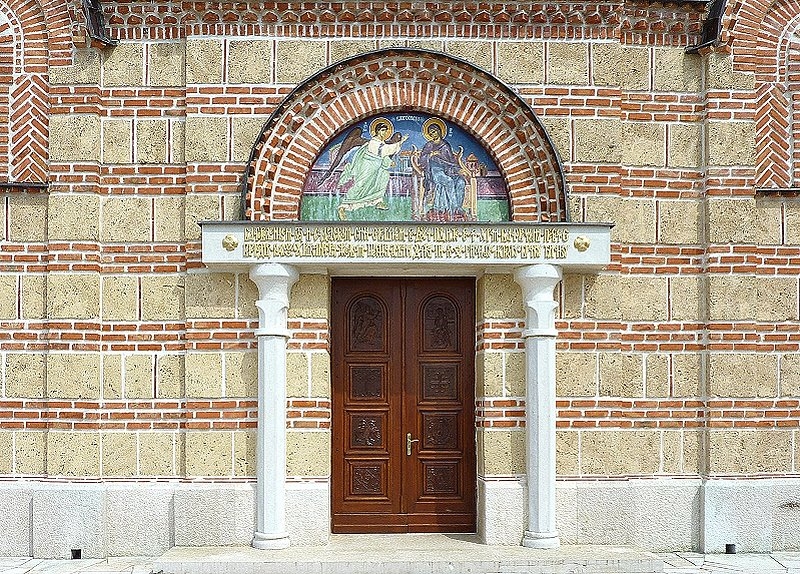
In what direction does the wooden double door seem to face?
toward the camera

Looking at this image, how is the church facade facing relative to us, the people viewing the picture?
facing the viewer
